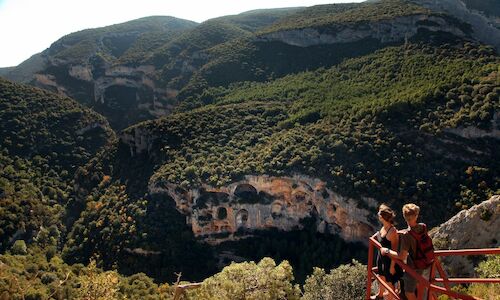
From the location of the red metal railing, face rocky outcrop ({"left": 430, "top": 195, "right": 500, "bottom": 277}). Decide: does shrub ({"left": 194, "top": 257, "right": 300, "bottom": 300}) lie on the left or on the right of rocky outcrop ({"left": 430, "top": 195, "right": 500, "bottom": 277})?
left

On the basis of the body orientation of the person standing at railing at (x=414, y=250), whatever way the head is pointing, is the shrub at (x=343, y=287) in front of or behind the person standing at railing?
in front

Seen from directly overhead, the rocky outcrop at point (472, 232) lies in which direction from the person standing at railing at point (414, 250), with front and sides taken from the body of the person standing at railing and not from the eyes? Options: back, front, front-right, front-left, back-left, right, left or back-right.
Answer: front-right

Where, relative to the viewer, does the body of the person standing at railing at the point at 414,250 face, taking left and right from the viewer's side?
facing away from the viewer and to the left of the viewer
